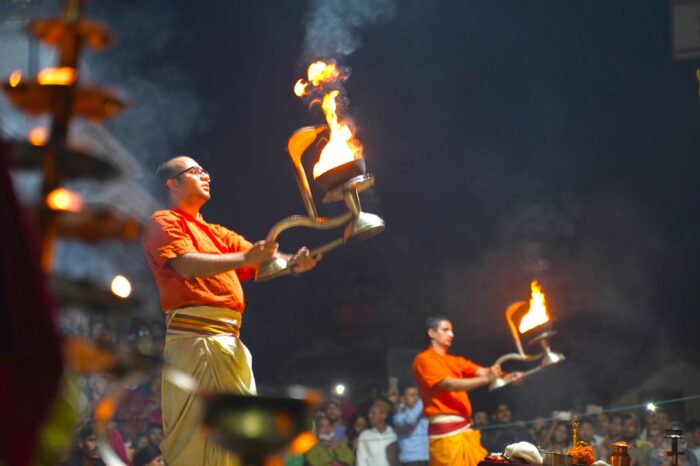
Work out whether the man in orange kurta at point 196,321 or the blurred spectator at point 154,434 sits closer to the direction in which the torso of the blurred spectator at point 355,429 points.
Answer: the man in orange kurta

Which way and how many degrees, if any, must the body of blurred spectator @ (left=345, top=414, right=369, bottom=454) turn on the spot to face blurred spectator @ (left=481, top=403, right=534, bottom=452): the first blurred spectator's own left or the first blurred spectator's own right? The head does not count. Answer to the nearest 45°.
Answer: approximately 90° to the first blurred spectator's own left

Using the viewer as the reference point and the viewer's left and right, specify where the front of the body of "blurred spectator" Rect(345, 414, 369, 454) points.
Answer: facing the viewer

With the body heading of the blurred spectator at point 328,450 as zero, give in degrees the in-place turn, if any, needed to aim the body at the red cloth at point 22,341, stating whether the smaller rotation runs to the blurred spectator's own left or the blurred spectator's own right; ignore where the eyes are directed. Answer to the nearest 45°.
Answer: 0° — they already face it

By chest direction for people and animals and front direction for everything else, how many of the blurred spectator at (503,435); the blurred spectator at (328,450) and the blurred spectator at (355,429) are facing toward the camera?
3

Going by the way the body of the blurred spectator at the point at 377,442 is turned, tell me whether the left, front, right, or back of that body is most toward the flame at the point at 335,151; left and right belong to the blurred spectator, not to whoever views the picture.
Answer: front

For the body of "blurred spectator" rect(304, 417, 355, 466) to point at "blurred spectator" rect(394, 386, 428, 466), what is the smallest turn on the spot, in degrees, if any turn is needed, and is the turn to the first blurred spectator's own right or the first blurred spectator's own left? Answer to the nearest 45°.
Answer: approximately 135° to the first blurred spectator's own left

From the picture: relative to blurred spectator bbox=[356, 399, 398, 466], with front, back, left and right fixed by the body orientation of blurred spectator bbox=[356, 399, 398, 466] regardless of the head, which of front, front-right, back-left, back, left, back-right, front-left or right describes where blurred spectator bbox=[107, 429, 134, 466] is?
front-right

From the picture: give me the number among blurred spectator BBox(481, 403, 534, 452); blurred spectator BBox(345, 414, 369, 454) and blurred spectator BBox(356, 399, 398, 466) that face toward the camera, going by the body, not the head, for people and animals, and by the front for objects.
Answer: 3

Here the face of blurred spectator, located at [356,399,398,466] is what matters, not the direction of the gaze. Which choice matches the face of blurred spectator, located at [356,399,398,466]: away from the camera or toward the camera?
toward the camera

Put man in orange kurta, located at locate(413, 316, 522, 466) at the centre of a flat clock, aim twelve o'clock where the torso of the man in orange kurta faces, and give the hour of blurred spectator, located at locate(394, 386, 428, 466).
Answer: The blurred spectator is roughly at 7 o'clock from the man in orange kurta.

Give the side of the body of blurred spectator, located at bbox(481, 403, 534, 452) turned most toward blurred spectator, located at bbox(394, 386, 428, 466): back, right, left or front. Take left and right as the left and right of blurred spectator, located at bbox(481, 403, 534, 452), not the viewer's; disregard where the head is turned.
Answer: right

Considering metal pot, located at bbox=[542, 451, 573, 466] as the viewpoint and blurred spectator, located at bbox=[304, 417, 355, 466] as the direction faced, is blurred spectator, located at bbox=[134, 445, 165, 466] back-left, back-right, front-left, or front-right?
front-left

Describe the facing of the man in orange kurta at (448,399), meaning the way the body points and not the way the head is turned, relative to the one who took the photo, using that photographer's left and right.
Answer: facing the viewer and to the right of the viewer

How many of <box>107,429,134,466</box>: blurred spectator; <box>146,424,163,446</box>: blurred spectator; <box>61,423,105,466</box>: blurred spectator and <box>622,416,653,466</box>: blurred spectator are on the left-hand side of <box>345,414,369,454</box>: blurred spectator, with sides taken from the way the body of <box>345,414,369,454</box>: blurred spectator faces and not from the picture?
1

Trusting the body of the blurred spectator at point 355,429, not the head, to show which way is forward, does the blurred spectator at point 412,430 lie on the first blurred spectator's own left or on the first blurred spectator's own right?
on the first blurred spectator's own left

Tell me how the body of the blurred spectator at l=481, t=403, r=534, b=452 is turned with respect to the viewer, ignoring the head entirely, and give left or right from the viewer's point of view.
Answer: facing the viewer
